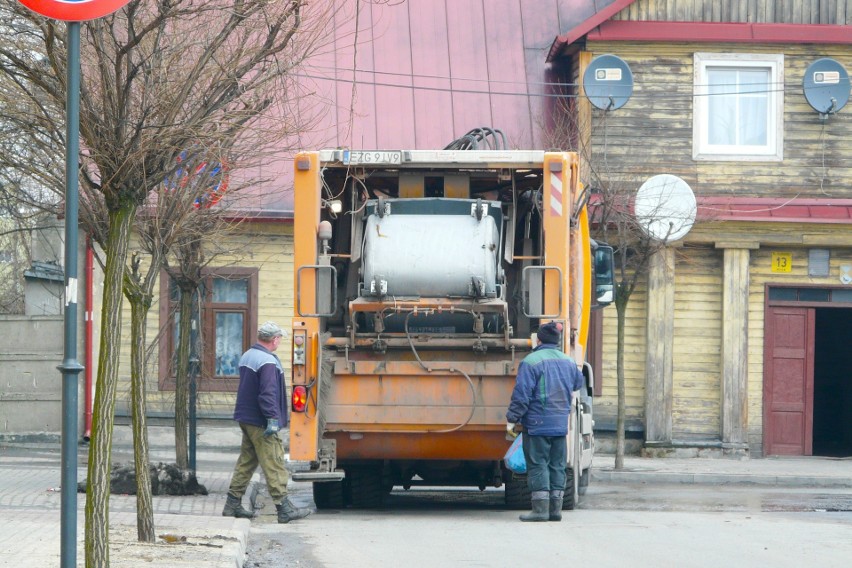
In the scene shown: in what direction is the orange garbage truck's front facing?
away from the camera

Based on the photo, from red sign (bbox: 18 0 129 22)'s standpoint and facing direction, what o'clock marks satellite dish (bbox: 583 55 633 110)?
The satellite dish is roughly at 7 o'clock from the red sign.

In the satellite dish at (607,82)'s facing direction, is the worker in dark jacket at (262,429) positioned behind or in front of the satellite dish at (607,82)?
in front

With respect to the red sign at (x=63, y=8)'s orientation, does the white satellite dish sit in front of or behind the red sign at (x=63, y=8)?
behind

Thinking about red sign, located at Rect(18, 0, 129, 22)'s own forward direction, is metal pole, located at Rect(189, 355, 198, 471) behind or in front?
behind

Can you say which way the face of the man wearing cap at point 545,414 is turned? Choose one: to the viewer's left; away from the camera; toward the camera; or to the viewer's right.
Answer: away from the camera

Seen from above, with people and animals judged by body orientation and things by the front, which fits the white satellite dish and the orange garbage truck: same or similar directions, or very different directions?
very different directions

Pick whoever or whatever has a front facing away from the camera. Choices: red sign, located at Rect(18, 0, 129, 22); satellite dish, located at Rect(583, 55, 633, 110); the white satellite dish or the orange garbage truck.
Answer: the orange garbage truck

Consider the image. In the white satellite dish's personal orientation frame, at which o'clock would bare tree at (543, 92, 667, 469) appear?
The bare tree is roughly at 1 o'clock from the white satellite dish.

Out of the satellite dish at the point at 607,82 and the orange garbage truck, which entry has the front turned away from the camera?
the orange garbage truck

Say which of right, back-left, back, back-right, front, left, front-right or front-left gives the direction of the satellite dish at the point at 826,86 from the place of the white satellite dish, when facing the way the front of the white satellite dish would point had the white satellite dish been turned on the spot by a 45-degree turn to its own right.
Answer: back
